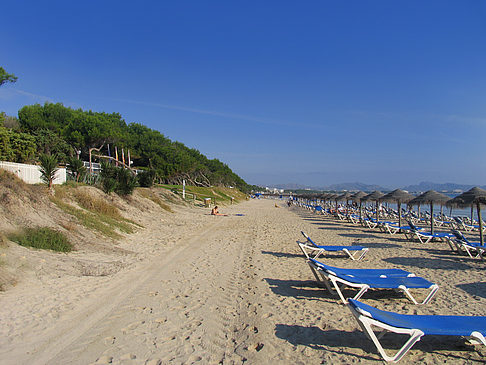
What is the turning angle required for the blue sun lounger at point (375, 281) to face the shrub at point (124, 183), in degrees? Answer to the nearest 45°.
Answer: approximately 135° to its left

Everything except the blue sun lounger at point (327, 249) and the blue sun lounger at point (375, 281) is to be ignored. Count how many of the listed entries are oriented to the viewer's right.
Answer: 2

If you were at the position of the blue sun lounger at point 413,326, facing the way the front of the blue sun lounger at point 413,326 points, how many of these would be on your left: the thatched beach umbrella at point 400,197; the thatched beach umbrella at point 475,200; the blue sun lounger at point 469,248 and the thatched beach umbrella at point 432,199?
4

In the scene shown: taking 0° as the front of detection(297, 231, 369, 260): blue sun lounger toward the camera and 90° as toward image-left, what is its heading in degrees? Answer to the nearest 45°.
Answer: approximately 270°

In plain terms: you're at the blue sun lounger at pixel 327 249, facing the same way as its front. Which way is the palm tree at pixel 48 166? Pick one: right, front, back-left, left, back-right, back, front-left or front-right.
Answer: back

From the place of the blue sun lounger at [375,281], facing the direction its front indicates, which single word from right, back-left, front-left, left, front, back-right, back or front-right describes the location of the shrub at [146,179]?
back-left

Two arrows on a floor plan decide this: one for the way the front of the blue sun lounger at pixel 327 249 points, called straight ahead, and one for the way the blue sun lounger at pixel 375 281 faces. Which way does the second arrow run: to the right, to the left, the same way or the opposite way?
the same way

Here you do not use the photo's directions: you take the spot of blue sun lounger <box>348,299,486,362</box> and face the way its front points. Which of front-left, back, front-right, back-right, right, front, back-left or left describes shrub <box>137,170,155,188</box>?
back-left

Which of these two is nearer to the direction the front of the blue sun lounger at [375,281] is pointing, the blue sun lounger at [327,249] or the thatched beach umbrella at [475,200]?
the thatched beach umbrella

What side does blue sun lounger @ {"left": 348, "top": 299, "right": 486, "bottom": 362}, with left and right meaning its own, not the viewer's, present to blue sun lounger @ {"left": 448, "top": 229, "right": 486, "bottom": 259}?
left

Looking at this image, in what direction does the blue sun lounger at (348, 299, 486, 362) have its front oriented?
to the viewer's right

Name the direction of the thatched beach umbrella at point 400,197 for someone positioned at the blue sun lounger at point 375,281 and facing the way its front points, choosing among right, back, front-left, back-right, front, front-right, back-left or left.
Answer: left

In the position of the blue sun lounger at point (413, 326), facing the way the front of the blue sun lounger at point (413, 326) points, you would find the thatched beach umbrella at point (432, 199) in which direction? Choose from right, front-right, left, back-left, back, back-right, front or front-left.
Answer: left

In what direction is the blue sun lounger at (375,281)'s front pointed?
to the viewer's right

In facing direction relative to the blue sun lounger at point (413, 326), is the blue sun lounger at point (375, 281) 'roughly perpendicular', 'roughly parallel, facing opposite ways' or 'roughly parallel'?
roughly parallel

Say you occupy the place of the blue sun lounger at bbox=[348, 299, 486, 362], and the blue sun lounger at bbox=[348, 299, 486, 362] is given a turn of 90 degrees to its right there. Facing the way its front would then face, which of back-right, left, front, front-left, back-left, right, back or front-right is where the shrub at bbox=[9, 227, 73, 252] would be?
right
